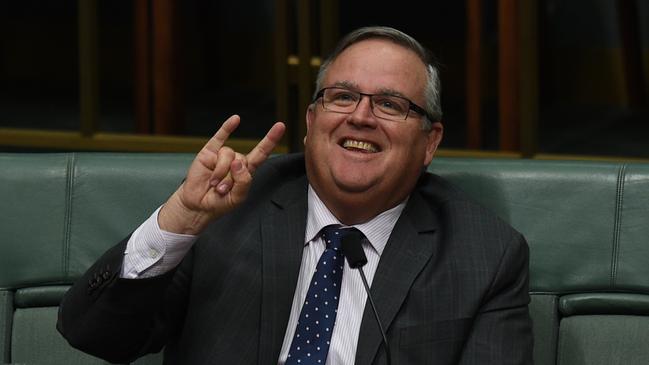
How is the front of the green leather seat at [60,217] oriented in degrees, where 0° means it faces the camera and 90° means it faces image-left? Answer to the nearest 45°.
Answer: approximately 0°

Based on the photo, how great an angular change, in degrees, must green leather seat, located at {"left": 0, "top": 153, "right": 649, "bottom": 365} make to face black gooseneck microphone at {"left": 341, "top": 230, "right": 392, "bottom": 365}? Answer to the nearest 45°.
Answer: approximately 45° to its right

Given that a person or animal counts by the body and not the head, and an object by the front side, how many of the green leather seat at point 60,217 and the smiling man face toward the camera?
2

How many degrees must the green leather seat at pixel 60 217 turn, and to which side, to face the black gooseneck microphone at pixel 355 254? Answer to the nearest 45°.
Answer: approximately 45° to its left
